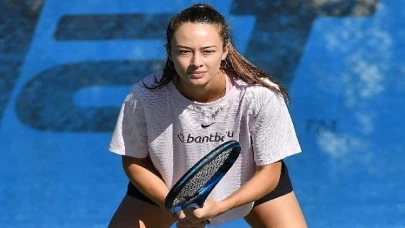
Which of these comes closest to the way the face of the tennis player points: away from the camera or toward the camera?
toward the camera

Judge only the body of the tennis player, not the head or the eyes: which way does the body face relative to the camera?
toward the camera
